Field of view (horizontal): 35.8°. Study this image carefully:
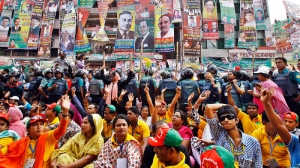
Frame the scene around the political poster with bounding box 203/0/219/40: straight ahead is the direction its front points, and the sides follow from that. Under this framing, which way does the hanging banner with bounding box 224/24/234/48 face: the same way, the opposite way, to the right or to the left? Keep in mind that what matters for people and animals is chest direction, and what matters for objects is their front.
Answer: the same way

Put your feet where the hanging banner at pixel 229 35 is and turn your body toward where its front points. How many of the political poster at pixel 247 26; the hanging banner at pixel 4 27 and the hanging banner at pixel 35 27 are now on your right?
2

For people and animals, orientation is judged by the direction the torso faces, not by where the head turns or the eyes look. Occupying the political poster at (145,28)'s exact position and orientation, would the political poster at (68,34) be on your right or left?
on your right

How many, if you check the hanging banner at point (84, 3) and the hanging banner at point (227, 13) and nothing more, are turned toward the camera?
2

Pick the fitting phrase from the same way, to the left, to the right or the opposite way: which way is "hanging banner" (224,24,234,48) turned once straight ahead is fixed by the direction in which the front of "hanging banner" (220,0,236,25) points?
the same way

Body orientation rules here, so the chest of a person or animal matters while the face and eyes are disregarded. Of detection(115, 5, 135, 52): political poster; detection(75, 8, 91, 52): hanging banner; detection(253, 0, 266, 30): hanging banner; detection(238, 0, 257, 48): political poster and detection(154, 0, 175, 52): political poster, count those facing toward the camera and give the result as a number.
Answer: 5

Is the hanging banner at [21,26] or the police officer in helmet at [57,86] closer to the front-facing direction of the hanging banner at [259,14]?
the police officer in helmet

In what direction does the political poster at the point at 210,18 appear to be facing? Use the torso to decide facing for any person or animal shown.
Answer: toward the camera

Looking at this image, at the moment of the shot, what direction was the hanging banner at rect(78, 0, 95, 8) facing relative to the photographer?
facing the viewer

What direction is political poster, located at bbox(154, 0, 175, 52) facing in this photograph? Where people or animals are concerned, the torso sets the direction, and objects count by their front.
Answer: toward the camera

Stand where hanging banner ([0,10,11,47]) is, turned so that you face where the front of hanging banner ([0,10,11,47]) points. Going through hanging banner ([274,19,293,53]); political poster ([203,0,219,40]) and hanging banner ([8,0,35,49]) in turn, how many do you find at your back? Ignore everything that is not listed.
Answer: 0

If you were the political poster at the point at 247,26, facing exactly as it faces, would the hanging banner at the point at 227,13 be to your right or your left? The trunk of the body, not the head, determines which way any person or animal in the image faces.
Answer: on your right
